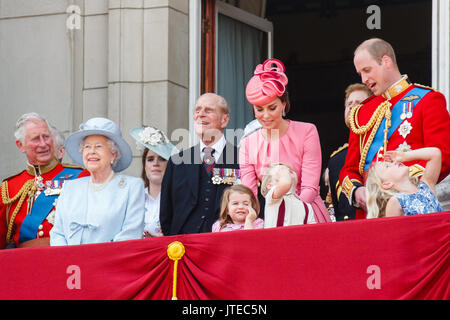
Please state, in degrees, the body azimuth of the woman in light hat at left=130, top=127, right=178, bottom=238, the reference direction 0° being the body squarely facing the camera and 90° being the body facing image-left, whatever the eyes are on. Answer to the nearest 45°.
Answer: approximately 0°

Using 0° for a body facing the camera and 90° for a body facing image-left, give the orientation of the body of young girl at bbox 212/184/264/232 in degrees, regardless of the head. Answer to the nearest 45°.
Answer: approximately 0°

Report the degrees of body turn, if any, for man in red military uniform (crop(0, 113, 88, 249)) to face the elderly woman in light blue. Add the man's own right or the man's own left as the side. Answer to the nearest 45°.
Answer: approximately 45° to the man's own left

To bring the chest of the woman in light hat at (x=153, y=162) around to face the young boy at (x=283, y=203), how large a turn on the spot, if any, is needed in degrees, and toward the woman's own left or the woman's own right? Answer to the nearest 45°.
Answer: approximately 45° to the woman's own left

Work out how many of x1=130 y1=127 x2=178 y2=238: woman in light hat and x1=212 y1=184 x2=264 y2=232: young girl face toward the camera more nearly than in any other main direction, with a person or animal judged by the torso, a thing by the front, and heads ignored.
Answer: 2
